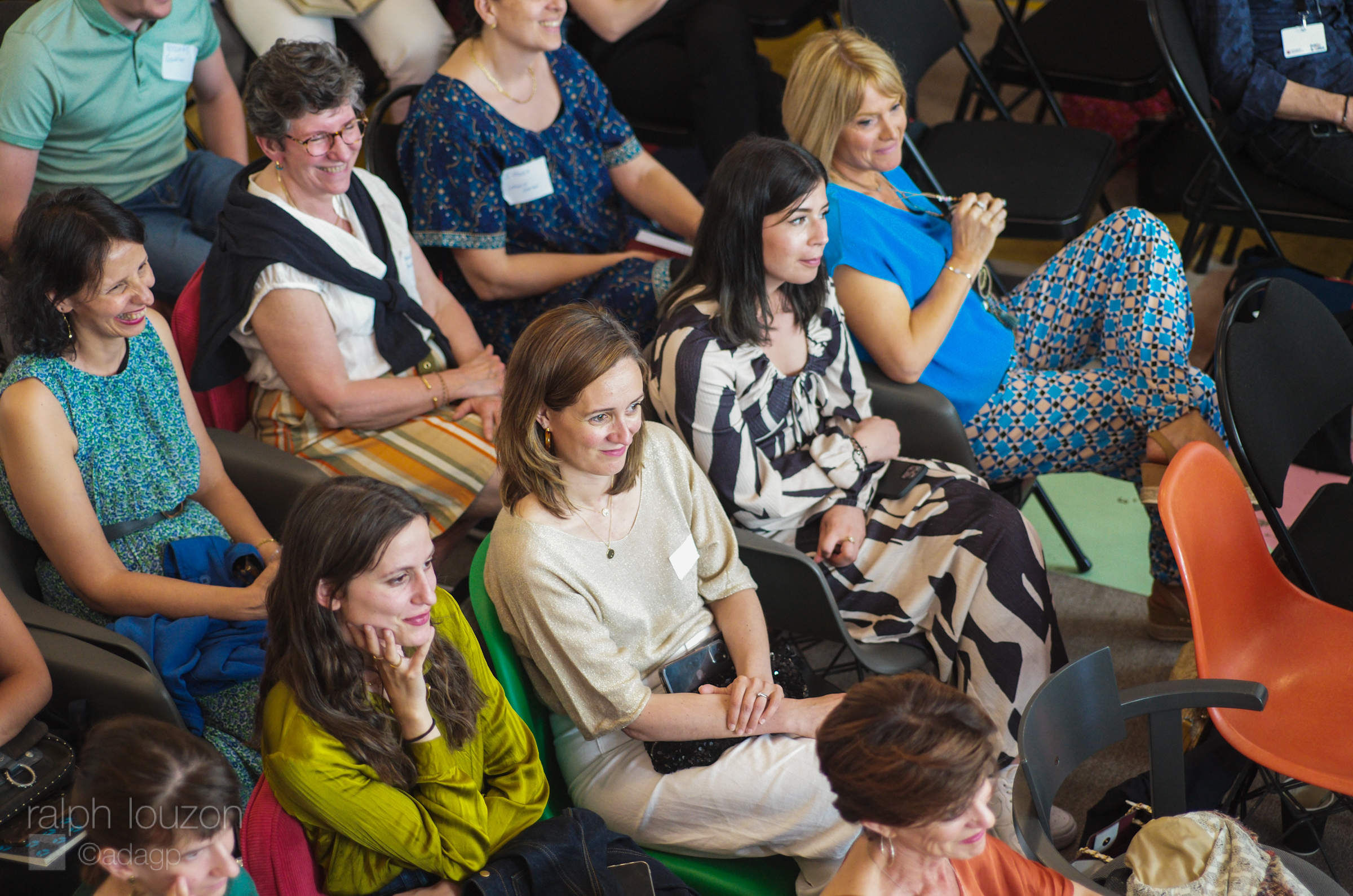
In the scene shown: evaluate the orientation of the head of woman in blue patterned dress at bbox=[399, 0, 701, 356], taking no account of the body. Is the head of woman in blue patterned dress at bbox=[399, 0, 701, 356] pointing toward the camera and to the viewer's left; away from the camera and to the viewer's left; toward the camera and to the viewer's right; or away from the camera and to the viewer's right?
toward the camera and to the viewer's right

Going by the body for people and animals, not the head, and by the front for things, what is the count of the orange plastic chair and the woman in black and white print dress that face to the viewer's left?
0

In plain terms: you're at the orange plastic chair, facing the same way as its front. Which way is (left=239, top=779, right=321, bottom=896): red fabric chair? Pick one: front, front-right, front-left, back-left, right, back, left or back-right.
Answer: right

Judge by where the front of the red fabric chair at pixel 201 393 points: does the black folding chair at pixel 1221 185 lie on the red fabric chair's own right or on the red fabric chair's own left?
on the red fabric chair's own left

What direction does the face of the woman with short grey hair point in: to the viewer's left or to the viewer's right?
to the viewer's right

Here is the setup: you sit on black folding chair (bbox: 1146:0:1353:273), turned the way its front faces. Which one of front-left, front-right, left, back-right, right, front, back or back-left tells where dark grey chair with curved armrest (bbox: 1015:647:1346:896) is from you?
front-right

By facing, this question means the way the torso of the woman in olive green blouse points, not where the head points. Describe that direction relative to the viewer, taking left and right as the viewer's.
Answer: facing the viewer and to the right of the viewer

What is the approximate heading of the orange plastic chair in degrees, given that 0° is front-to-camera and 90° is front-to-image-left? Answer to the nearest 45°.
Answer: approximately 315°

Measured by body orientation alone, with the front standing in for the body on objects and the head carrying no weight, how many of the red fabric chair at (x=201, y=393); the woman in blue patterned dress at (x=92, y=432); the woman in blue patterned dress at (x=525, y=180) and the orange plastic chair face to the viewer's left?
0

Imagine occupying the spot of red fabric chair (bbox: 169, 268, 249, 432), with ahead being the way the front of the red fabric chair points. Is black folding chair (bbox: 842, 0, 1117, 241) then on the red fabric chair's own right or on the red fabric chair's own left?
on the red fabric chair's own left

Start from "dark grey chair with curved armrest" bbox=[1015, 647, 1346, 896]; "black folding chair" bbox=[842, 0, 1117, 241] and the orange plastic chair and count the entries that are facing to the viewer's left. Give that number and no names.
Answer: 0

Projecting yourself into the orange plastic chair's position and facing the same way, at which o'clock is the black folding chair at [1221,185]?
The black folding chair is roughly at 7 o'clock from the orange plastic chair.

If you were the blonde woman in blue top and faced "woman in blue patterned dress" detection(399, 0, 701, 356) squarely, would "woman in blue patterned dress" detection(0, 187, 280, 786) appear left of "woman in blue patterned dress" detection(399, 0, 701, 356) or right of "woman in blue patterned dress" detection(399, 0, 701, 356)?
left

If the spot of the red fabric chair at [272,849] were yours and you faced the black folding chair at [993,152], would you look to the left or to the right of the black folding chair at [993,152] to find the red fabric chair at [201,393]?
left

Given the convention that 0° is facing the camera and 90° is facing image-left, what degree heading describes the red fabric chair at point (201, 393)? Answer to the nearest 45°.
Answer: approximately 315°

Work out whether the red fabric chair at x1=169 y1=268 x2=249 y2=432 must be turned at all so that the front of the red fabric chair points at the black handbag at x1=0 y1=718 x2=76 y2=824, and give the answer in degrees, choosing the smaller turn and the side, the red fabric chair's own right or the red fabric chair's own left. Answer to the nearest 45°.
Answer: approximately 45° to the red fabric chair's own right

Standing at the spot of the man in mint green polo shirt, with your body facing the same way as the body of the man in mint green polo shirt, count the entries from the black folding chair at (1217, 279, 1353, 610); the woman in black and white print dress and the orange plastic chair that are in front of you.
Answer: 3

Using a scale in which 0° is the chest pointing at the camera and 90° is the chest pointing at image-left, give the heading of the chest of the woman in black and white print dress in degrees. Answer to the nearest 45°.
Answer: approximately 315°
